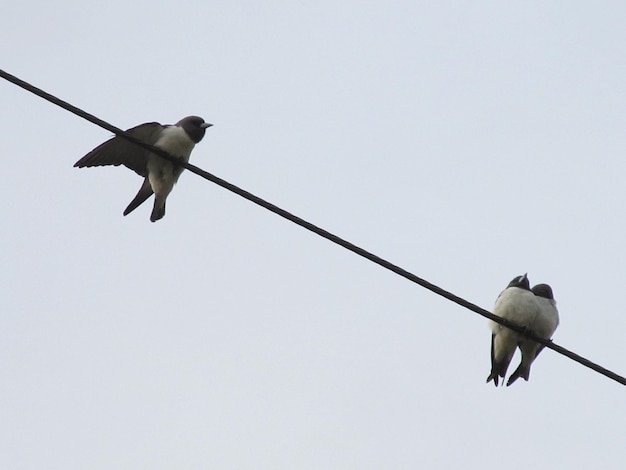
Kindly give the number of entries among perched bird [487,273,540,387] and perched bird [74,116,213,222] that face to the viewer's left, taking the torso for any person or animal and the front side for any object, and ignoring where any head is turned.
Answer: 0

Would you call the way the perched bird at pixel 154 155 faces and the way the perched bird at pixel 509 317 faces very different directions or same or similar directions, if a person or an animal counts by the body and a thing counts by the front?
same or similar directions

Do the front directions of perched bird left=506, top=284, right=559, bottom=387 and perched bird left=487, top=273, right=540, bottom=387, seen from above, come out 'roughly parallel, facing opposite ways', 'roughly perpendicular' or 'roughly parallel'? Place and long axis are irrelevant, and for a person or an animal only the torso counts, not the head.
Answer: roughly parallel

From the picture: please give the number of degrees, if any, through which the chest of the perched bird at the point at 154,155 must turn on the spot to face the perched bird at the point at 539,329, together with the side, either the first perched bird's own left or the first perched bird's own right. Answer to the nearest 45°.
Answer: approximately 45° to the first perched bird's own left

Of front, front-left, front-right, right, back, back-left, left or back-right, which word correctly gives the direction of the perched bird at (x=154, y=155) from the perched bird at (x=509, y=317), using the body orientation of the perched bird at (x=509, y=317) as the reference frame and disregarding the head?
back-right

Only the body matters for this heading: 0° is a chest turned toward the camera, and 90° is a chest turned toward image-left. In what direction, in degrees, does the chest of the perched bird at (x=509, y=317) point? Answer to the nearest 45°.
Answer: approximately 315°

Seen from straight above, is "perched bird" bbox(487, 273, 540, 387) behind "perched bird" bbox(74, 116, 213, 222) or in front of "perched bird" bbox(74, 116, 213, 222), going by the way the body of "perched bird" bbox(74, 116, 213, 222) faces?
in front

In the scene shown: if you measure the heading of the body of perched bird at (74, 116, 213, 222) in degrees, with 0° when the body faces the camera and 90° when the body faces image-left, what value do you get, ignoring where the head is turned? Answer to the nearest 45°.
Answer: approximately 315°

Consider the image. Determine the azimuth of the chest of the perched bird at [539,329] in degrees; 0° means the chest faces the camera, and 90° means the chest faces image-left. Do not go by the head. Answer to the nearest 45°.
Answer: approximately 315°

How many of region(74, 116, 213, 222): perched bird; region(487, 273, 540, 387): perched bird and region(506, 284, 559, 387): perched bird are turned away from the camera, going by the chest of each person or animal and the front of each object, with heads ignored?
0

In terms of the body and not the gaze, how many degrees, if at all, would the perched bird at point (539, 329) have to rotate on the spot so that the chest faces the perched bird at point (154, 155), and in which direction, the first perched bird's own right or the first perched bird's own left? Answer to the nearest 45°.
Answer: approximately 135° to the first perched bird's own right
